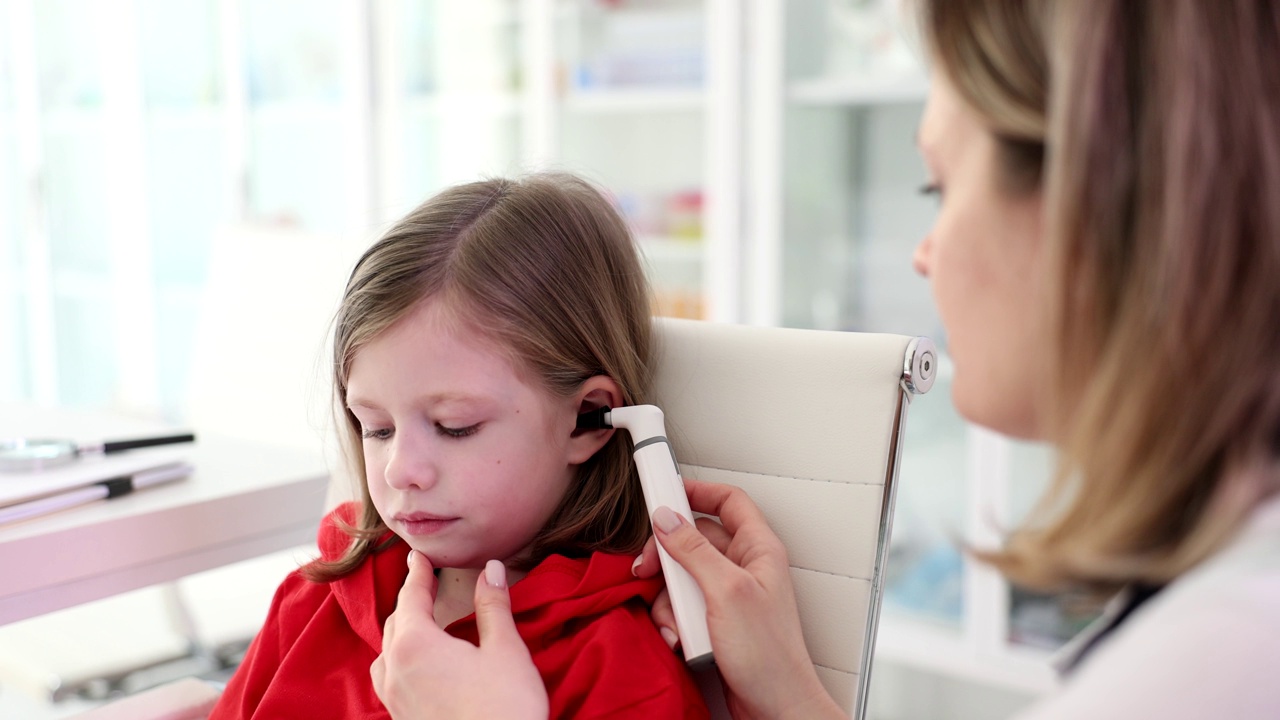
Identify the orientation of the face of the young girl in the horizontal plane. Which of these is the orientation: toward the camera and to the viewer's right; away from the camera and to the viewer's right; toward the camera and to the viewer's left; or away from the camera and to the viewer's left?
toward the camera and to the viewer's left

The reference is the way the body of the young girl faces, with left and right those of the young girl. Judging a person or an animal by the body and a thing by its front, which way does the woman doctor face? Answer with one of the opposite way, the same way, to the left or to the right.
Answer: to the right

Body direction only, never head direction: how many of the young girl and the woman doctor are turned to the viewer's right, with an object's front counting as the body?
0

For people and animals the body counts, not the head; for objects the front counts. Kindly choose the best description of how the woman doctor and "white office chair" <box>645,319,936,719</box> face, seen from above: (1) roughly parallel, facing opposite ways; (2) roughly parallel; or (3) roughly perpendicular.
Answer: roughly perpendicular

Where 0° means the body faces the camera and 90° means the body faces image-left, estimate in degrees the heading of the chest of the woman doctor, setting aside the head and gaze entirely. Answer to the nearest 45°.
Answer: approximately 135°

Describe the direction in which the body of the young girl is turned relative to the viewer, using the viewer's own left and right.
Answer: facing the viewer and to the left of the viewer
